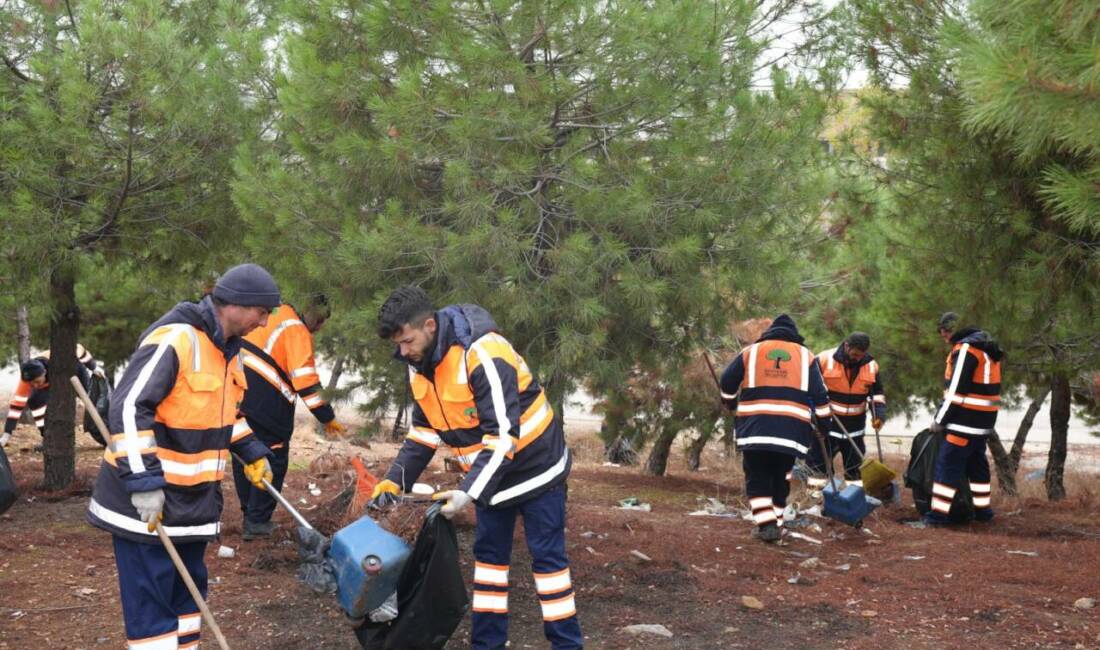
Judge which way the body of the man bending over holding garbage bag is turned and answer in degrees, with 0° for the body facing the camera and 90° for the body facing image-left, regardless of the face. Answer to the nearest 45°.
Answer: approximately 45°

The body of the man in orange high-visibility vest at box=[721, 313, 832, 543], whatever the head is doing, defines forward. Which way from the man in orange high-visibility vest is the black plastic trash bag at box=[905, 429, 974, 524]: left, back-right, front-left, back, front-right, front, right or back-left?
front-right

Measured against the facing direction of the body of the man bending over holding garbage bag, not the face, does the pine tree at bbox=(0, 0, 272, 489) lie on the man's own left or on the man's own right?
on the man's own right

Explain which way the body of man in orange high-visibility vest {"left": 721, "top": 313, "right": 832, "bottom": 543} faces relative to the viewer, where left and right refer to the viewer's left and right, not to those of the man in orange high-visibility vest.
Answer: facing away from the viewer

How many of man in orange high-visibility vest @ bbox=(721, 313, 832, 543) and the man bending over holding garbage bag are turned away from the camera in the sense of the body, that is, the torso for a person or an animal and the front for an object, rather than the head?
1

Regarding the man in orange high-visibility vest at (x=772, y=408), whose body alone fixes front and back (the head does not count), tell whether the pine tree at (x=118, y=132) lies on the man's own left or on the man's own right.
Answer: on the man's own left

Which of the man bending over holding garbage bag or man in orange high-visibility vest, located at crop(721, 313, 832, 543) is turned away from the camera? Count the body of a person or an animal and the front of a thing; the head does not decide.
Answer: the man in orange high-visibility vest

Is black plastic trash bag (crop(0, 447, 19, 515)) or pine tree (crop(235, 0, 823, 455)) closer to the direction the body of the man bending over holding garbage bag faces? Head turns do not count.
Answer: the black plastic trash bag
